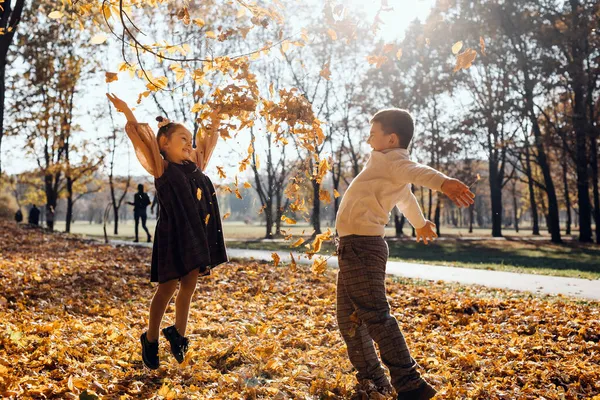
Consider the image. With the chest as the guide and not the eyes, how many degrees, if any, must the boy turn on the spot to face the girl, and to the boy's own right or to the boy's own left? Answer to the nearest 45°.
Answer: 0° — they already face them

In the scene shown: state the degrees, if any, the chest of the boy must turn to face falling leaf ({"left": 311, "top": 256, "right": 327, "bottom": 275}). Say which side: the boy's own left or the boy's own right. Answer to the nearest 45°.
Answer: approximately 45° to the boy's own right

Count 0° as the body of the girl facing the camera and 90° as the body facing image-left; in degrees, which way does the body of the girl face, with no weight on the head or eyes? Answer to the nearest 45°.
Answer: approximately 315°

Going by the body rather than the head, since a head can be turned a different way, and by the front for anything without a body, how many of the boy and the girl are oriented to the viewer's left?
1

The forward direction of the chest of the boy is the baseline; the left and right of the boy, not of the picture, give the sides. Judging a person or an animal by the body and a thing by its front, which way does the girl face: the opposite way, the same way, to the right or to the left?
the opposite way

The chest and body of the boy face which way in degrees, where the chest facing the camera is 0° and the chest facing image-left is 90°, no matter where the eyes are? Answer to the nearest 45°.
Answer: approximately 90°

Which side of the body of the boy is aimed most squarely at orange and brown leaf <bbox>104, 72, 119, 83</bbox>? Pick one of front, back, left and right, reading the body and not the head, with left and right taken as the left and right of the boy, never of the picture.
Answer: front

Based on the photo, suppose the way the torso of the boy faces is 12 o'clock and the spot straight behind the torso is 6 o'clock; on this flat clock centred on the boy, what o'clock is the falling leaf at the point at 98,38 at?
The falling leaf is roughly at 12 o'clock from the boy.

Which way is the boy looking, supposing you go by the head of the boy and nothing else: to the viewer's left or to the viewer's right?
to the viewer's left
